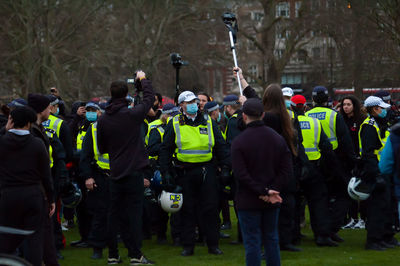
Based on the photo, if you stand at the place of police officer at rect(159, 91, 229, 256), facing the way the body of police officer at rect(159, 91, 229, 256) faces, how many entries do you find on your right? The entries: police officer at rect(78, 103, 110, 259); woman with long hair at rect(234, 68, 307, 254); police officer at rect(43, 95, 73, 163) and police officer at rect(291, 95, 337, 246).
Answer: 2

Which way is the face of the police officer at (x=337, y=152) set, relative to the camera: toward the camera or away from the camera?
away from the camera

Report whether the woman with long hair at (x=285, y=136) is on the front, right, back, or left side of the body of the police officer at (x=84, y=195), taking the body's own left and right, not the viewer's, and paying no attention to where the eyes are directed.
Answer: left

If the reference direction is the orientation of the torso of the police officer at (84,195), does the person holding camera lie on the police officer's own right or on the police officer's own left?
on the police officer's own left

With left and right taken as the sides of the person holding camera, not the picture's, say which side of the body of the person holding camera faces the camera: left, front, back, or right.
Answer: back

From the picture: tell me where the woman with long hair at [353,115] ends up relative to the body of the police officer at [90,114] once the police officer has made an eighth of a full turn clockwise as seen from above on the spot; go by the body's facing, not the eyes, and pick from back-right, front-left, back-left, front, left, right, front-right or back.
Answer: back

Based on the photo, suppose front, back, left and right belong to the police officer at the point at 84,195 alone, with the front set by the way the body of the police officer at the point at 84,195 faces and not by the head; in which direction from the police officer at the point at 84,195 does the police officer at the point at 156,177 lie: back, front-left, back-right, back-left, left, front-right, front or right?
back-left

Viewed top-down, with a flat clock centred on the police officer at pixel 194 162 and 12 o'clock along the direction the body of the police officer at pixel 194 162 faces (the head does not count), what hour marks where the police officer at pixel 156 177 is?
the police officer at pixel 156 177 is roughly at 5 o'clock from the police officer at pixel 194 162.

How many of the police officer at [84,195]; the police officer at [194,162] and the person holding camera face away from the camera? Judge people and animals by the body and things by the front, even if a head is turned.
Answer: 1

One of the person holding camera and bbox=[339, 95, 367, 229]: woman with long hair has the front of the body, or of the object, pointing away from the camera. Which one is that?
the person holding camera
